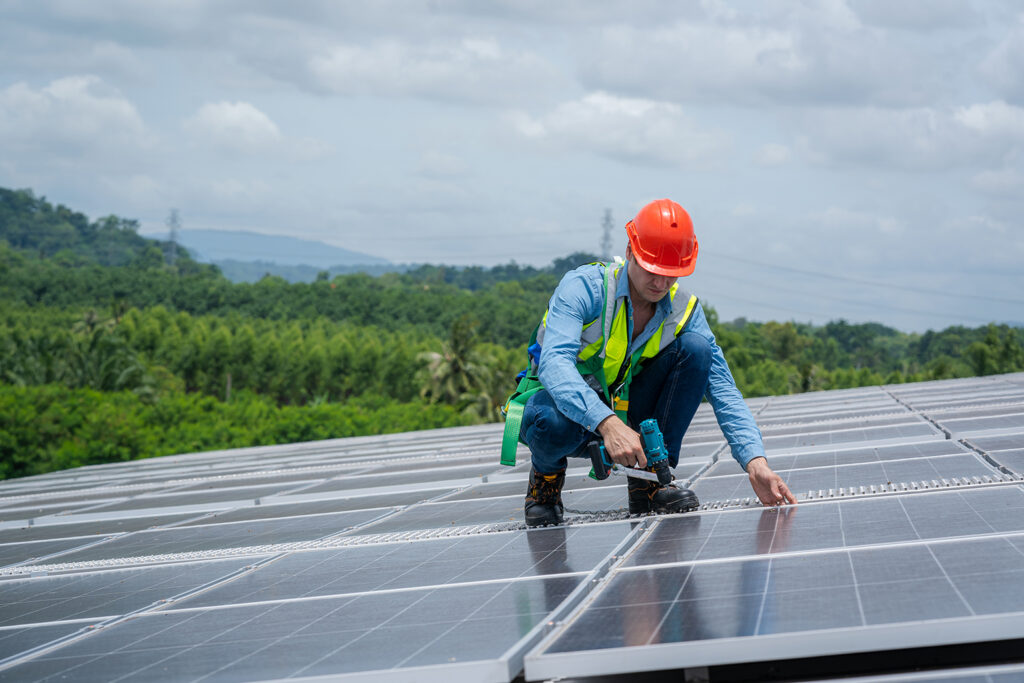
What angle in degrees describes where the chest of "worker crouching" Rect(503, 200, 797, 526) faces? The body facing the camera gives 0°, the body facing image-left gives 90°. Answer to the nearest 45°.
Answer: approximately 315°
